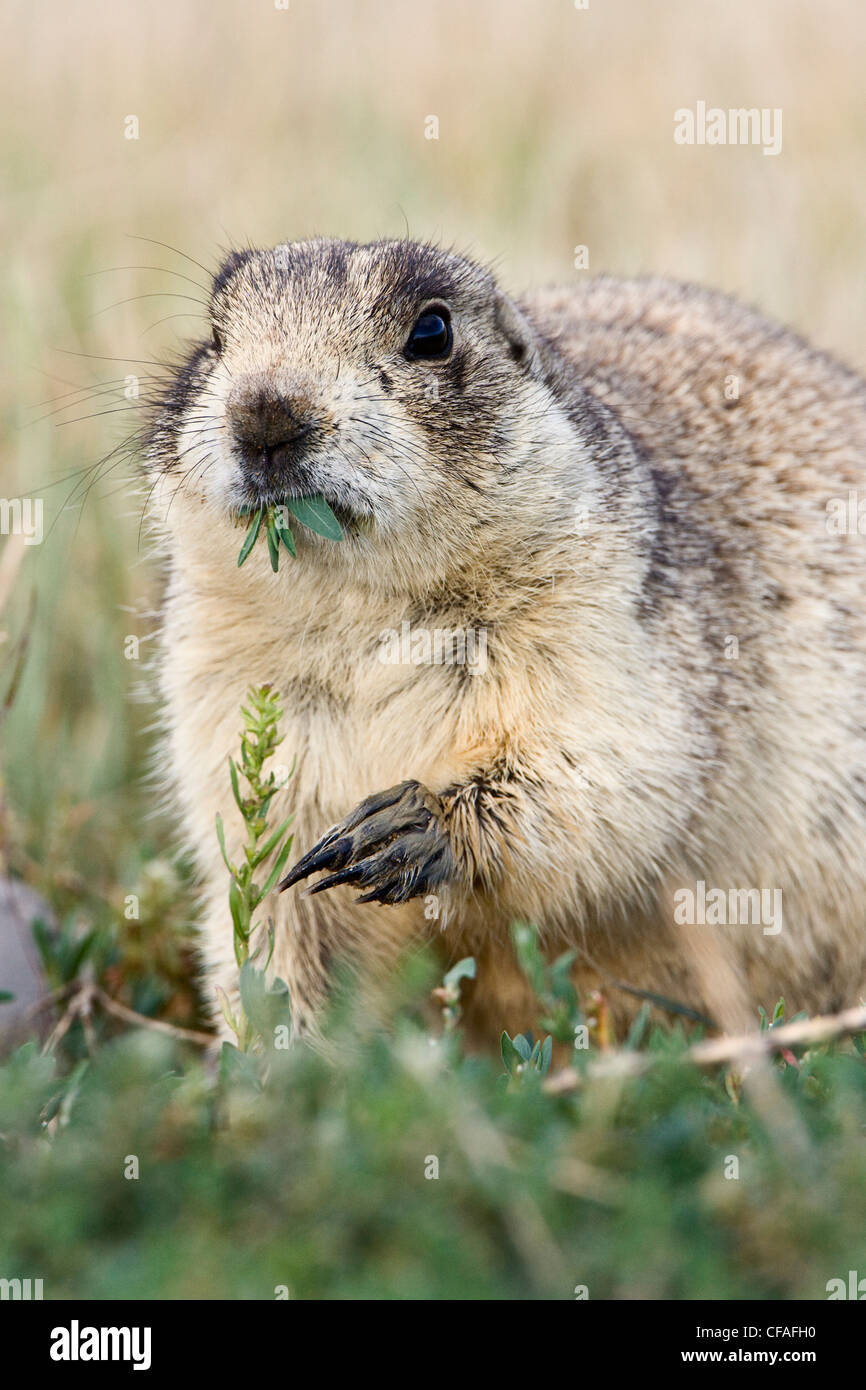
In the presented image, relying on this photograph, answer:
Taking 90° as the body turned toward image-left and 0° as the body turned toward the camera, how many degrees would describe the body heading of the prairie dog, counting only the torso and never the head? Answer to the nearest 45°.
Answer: approximately 45°
